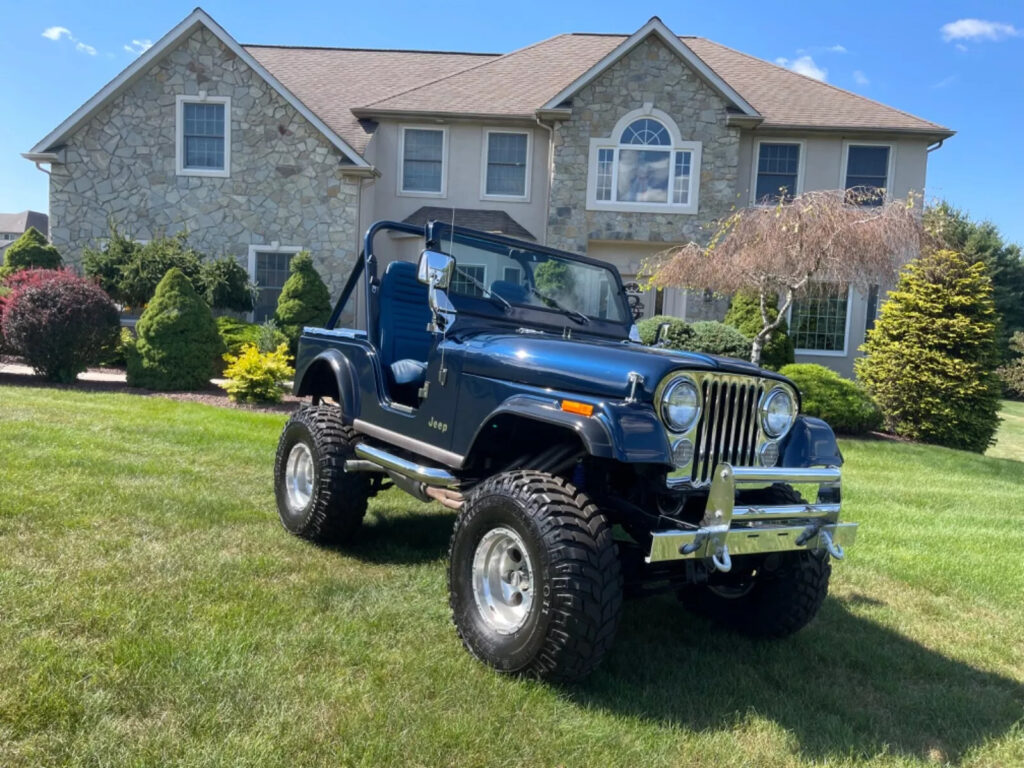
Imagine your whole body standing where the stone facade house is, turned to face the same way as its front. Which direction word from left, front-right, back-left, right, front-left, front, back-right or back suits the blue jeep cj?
front

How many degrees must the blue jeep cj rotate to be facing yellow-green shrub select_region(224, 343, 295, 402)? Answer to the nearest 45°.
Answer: approximately 180°

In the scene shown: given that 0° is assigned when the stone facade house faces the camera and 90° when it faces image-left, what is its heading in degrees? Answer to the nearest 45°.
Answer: approximately 0°

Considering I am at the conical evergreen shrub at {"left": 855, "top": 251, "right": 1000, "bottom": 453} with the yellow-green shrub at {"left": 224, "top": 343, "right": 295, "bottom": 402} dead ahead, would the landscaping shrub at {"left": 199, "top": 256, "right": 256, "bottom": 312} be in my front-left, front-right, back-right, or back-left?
front-right

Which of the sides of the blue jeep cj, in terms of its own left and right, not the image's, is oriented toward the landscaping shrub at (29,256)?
back

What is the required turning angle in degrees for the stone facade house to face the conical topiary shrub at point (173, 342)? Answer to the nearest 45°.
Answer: approximately 45° to its right

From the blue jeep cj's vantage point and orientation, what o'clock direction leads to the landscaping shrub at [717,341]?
The landscaping shrub is roughly at 8 o'clock from the blue jeep cj.

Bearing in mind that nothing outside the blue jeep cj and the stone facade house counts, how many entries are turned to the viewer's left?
0

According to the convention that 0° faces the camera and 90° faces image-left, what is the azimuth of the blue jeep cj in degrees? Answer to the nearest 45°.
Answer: approximately 315°

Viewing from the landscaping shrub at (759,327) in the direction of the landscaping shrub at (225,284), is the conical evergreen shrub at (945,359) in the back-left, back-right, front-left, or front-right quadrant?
back-left

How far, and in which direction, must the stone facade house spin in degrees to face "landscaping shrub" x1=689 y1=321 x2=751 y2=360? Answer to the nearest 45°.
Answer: approximately 45° to its left

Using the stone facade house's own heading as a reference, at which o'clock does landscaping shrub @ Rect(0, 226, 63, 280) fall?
The landscaping shrub is roughly at 3 o'clock from the stone facade house.

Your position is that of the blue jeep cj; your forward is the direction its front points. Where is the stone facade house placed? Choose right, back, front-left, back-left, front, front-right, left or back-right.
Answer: back-left

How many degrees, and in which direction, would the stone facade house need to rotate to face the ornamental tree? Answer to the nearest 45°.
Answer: approximately 45° to its left
